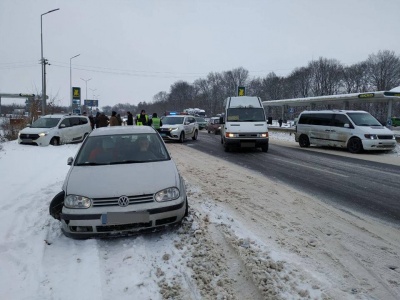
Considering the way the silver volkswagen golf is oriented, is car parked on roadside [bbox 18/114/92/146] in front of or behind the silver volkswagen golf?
behind

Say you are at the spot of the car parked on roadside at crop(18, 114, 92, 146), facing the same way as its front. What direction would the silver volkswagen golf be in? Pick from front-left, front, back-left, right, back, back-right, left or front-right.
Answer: front-left

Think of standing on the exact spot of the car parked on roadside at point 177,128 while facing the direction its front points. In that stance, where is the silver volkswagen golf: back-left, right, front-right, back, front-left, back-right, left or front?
front-left

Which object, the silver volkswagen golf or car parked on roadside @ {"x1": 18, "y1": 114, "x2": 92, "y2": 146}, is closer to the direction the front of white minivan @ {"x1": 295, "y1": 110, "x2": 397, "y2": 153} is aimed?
the silver volkswagen golf

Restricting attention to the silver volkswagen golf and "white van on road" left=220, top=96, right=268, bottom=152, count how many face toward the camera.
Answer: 2

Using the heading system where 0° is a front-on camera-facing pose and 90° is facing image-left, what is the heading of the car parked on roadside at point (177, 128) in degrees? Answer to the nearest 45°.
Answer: approximately 45°

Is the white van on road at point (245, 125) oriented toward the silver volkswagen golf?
yes

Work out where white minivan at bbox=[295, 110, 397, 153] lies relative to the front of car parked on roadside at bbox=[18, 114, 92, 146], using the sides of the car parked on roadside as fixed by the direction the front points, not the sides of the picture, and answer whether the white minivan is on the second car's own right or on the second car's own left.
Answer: on the second car's own left

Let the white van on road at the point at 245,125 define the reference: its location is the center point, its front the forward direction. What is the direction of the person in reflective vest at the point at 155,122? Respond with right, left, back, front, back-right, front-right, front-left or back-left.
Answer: back-right
